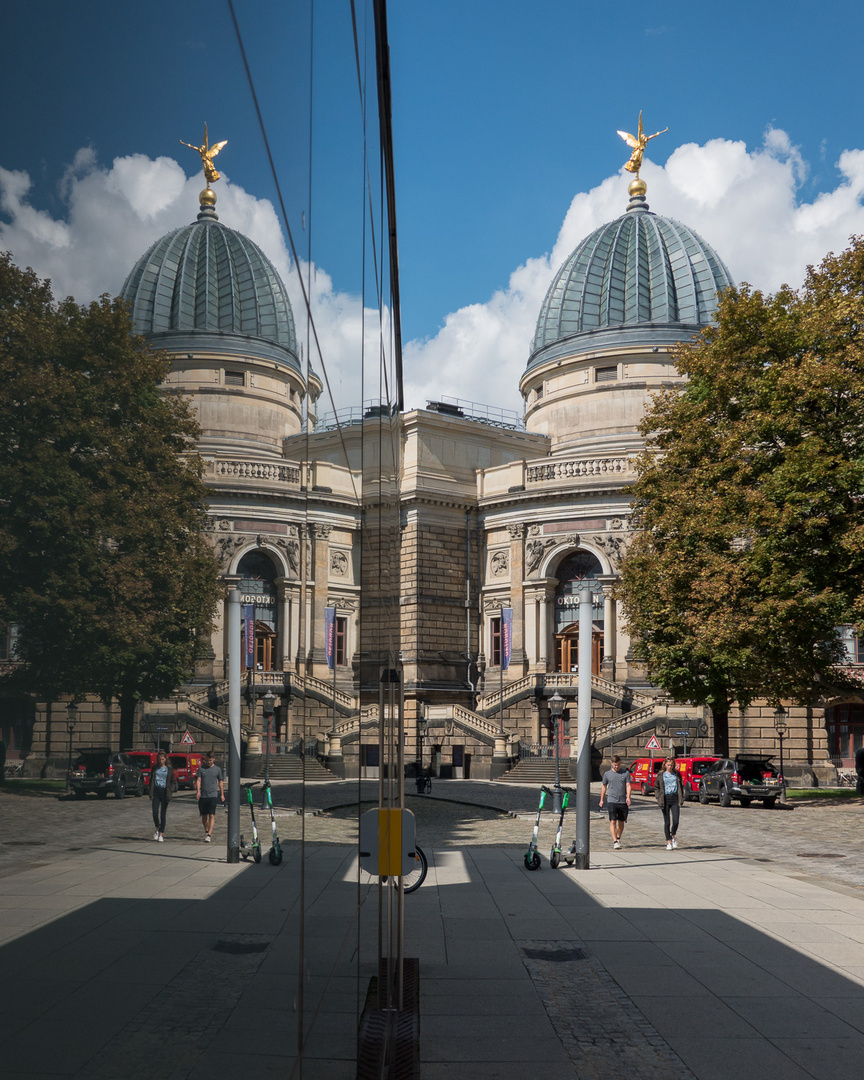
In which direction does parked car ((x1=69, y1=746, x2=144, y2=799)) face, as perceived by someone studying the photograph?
facing away from the viewer and to the right of the viewer

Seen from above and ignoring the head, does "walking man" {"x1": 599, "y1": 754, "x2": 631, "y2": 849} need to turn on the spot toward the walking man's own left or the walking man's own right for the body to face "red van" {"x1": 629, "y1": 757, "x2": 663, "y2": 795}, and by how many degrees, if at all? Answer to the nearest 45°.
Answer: approximately 180°

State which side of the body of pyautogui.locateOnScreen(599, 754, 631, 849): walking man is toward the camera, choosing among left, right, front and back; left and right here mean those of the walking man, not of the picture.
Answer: front

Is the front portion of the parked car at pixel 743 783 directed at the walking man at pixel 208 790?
no

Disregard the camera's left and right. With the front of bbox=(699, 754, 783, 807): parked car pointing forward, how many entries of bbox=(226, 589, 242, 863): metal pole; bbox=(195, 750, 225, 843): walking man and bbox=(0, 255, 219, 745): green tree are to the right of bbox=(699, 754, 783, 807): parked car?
0

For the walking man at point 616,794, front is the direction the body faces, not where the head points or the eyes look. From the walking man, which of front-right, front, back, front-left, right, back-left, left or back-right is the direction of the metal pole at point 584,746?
front

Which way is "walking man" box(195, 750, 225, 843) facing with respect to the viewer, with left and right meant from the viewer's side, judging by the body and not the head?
facing the viewer

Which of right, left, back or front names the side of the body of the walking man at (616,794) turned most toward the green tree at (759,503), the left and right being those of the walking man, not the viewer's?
back

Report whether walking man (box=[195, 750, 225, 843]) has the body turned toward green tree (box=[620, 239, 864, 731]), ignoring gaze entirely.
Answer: no

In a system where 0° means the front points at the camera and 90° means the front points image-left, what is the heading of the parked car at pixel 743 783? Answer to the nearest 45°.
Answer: approximately 135°
